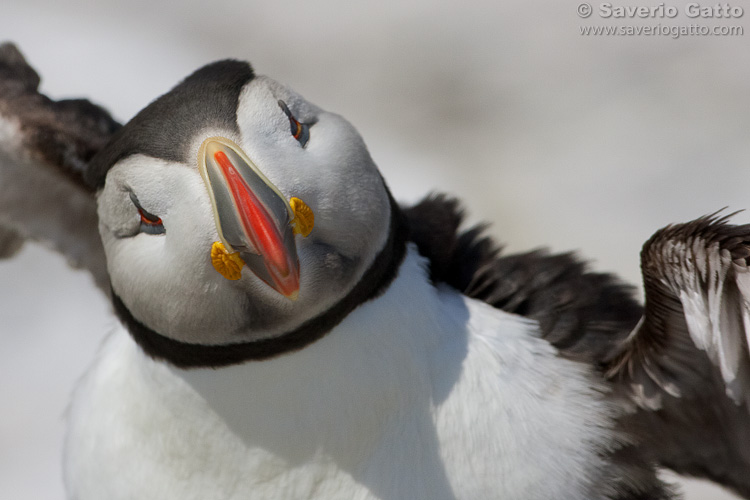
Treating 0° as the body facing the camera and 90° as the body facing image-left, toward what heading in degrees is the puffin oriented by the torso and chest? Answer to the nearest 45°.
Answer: approximately 0°
